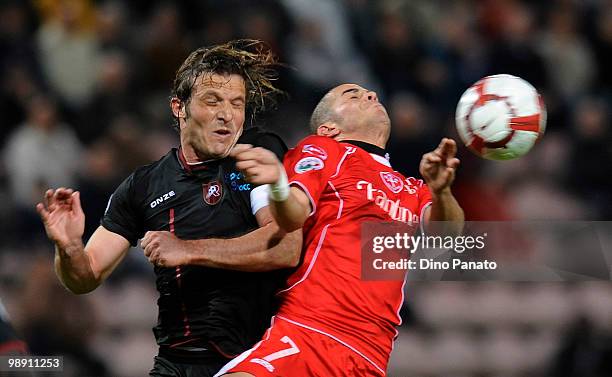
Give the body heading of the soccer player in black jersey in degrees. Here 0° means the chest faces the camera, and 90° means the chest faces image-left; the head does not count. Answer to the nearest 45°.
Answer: approximately 0°

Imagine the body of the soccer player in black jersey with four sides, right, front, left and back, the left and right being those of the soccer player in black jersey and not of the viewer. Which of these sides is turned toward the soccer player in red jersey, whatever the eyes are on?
left

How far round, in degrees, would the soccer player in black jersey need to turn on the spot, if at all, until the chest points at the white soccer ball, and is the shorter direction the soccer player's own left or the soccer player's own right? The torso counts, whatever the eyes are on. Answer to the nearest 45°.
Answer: approximately 90° to the soccer player's own left

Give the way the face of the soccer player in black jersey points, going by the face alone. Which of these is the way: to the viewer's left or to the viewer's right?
to the viewer's right
